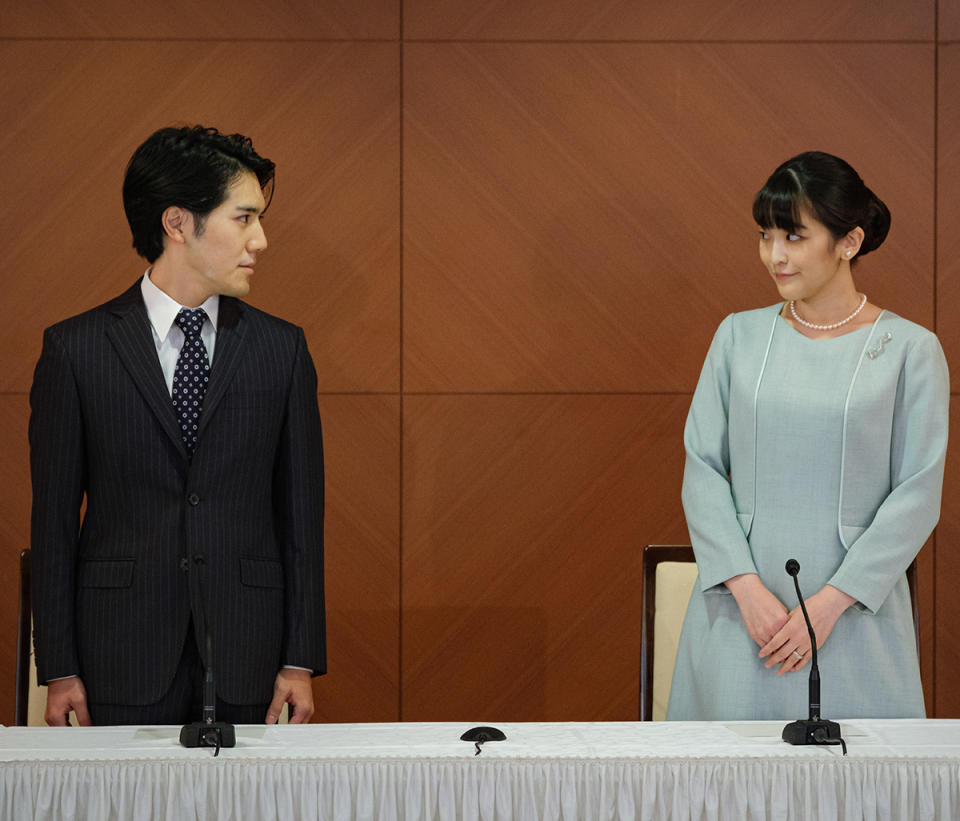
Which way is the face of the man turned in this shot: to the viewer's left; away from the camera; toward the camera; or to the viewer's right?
to the viewer's right

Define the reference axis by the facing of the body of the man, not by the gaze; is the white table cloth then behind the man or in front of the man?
in front

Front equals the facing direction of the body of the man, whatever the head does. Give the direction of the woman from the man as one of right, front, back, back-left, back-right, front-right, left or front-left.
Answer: left

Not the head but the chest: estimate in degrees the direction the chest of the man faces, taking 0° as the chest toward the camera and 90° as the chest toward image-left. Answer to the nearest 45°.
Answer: approximately 0°

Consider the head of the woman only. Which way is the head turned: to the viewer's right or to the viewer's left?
to the viewer's left

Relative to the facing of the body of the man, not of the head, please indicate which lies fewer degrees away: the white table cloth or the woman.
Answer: the white table cloth
